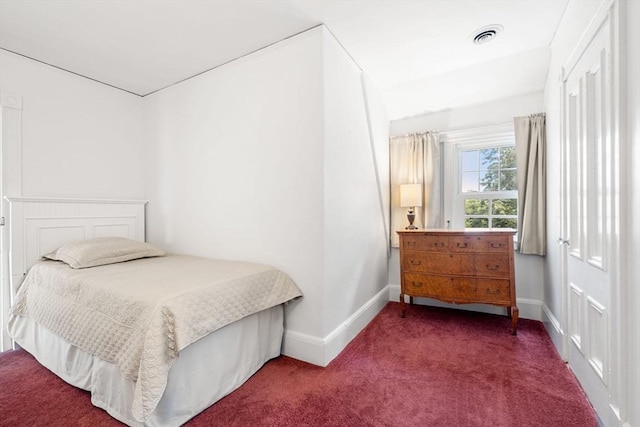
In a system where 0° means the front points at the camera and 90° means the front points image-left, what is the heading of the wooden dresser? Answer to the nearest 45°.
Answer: approximately 0°

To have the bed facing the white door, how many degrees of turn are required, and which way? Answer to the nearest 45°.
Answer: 0° — it already faces it

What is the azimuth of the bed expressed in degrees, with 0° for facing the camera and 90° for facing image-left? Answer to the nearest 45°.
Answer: approximately 315°

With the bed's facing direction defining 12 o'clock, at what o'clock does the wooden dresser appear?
The wooden dresser is roughly at 11 o'clock from the bed.

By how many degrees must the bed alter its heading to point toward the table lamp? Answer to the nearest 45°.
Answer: approximately 45° to its left

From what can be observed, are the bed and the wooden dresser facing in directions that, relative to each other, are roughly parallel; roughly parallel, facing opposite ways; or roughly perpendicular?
roughly perpendicular

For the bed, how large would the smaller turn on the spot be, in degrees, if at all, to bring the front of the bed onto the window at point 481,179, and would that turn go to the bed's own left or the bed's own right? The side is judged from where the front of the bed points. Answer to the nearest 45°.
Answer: approximately 45° to the bed's own left
